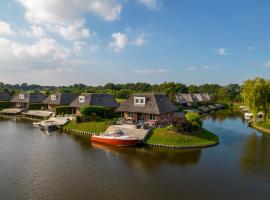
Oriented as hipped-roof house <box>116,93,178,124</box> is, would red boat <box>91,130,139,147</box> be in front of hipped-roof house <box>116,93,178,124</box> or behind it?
in front

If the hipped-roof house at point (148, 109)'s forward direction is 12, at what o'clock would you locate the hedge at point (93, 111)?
The hedge is roughly at 2 o'clock from the hipped-roof house.

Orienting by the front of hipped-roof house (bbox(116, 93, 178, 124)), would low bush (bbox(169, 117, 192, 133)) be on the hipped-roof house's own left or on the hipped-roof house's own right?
on the hipped-roof house's own left

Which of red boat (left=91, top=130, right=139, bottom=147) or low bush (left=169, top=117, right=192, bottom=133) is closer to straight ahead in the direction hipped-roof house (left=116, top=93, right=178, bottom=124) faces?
the red boat

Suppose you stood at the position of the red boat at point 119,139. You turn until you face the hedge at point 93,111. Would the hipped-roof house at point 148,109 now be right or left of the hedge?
right

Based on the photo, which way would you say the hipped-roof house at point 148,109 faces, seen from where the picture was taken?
facing the viewer and to the left of the viewer

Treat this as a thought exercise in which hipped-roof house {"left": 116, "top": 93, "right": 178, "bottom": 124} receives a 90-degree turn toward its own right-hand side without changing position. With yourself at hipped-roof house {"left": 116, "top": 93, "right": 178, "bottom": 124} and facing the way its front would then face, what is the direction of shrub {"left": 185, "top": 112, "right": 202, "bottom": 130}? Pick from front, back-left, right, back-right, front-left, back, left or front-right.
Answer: back
